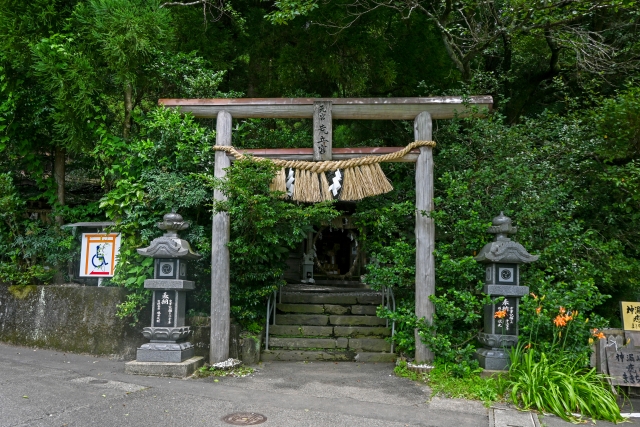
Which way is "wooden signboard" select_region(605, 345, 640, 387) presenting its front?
toward the camera

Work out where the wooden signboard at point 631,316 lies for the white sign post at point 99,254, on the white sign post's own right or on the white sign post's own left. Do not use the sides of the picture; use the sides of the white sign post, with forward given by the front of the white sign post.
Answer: on the white sign post's own left

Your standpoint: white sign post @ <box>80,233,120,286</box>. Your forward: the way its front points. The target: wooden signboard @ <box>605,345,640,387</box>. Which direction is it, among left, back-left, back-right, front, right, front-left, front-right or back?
front-left

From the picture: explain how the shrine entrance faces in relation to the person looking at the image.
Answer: facing the viewer

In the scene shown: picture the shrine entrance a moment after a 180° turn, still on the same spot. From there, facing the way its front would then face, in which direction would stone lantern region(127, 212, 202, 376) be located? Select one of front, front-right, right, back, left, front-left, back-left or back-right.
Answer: left

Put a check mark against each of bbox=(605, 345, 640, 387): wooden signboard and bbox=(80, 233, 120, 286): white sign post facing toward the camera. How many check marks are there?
2

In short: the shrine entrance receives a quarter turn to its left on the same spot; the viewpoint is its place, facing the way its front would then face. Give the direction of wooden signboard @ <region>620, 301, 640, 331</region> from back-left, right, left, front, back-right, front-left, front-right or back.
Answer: front

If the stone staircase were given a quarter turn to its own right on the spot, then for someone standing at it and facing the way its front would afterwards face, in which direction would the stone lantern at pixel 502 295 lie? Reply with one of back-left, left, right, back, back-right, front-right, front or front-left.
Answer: back-left

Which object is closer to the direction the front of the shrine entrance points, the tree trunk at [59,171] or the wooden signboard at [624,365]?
the wooden signboard

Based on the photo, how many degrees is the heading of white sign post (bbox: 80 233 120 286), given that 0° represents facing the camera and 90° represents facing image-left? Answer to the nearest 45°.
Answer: approximately 0°

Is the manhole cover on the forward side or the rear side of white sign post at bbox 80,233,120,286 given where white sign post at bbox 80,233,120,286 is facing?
on the forward side

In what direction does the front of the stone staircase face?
toward the camera

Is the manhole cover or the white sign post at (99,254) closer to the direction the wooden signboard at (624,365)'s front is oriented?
the manhole cover
